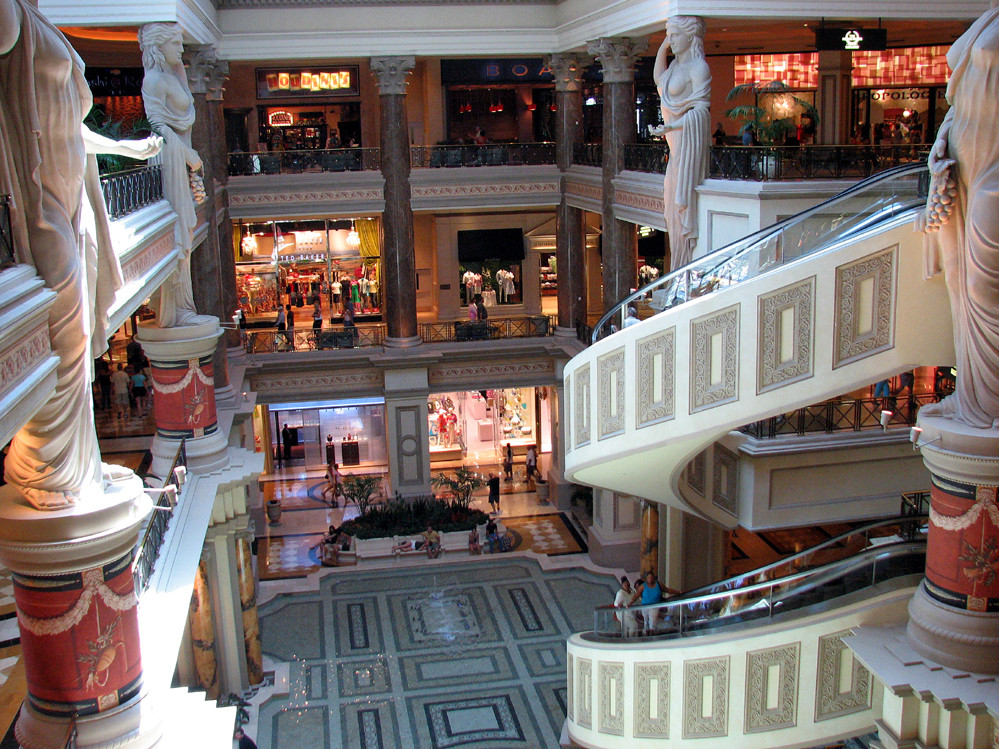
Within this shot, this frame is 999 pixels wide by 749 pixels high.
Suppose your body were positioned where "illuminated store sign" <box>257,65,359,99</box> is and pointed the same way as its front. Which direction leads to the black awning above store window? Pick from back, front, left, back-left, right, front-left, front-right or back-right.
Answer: left

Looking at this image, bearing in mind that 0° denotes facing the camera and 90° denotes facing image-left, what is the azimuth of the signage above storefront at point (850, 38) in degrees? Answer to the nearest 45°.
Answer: approximately 0°

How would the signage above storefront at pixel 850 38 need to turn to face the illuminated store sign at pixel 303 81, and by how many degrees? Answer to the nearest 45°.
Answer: approximately 135° to its right

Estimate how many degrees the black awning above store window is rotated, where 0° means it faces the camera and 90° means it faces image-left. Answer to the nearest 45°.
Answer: approximately 0°

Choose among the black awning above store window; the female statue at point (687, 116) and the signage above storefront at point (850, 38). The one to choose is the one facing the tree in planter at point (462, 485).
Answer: the black awning above store window
